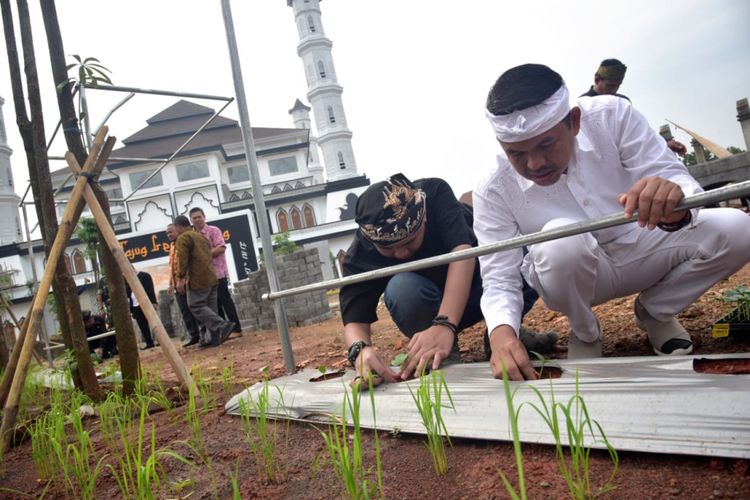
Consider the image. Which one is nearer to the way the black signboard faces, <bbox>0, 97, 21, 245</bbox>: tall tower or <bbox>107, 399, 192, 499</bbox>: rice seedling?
the rice seedling

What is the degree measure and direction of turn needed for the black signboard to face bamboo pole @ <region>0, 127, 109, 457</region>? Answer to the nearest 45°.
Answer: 0° — it already faces it

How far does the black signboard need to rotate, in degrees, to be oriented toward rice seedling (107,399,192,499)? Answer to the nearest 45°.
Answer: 0° — it already faces it

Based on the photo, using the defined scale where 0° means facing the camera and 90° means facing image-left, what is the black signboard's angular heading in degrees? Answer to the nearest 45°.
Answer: approximately 0°

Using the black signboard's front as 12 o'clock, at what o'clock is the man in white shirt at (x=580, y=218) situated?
The man in white shirt is roughly at 12 o'clock from the black signboard.

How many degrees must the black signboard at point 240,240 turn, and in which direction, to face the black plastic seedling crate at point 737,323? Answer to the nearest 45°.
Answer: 0° — it already faces it

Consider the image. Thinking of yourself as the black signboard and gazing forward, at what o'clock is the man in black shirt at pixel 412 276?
The man in black shirt is roughly at 12 o'clock from the black signboard.

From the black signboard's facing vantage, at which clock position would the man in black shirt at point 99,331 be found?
The man in black shirt is roughly at 1 o'clock from the black signboard.

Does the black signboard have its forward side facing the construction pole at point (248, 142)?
yes
